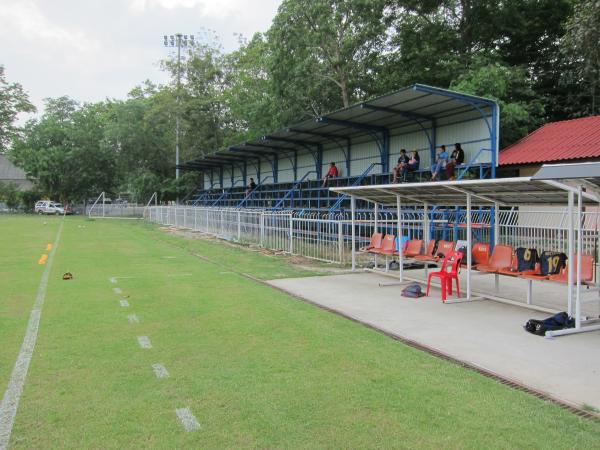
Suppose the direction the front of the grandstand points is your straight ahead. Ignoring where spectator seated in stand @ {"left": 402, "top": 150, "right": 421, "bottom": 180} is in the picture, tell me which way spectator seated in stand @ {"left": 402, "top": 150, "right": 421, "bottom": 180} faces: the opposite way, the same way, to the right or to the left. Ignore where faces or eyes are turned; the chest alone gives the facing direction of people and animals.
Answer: the same way

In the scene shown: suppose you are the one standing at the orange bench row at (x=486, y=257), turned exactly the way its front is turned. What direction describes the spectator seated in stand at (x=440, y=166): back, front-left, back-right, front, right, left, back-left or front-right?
back-right

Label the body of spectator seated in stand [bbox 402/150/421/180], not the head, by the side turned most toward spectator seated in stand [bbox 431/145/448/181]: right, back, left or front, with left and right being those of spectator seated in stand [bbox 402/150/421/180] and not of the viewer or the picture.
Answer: left

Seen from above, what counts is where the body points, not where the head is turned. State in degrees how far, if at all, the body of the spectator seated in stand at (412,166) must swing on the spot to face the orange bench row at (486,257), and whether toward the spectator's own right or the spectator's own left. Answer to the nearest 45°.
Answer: approximately 45° to the spectator's own left

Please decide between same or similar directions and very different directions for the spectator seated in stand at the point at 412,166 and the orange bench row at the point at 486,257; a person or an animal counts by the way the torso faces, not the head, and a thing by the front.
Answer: same or similar directions

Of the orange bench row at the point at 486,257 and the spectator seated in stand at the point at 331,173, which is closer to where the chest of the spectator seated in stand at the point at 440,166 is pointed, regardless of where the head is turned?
the orange bench row

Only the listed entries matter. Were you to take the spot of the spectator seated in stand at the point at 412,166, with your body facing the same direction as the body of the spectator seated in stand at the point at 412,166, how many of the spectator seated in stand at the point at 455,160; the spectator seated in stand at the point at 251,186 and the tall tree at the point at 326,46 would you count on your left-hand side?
1

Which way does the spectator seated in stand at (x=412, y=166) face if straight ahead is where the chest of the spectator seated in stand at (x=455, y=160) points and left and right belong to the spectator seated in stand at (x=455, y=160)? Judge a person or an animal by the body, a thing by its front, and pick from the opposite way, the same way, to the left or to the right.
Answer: the same way

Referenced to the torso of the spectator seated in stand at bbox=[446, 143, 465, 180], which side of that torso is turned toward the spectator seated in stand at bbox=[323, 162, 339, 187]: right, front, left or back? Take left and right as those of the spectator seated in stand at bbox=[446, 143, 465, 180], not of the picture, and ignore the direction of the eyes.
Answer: right

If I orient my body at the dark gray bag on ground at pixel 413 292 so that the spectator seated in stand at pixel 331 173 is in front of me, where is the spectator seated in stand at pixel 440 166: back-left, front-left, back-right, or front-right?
front-right

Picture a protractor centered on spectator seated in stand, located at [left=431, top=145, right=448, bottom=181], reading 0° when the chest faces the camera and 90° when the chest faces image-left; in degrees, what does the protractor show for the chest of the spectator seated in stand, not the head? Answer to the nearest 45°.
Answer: approximately 45°

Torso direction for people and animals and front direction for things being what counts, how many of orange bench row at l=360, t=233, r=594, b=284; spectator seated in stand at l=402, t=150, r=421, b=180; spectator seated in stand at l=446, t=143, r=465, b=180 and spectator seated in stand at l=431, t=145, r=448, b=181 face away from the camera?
0

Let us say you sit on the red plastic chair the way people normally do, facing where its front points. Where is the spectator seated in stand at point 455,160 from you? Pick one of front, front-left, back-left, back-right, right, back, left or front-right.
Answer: back-right

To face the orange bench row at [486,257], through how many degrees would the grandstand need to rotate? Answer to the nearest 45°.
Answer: approximately 45° to its left

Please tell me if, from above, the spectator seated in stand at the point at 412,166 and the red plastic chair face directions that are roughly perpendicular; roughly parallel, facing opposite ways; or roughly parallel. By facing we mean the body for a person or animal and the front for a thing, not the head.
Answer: roughly parallel

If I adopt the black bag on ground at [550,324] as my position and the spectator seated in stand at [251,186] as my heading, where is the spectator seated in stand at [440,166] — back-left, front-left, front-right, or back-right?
front-right

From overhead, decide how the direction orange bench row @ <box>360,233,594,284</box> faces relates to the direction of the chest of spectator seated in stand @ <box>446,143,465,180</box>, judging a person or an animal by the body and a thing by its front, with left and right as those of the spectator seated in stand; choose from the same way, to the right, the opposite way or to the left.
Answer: the same way

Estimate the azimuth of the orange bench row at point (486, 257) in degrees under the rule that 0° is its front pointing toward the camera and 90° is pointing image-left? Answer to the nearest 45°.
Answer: approximately 45°

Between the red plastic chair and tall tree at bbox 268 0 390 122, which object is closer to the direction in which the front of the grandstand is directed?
the red plastic chair
